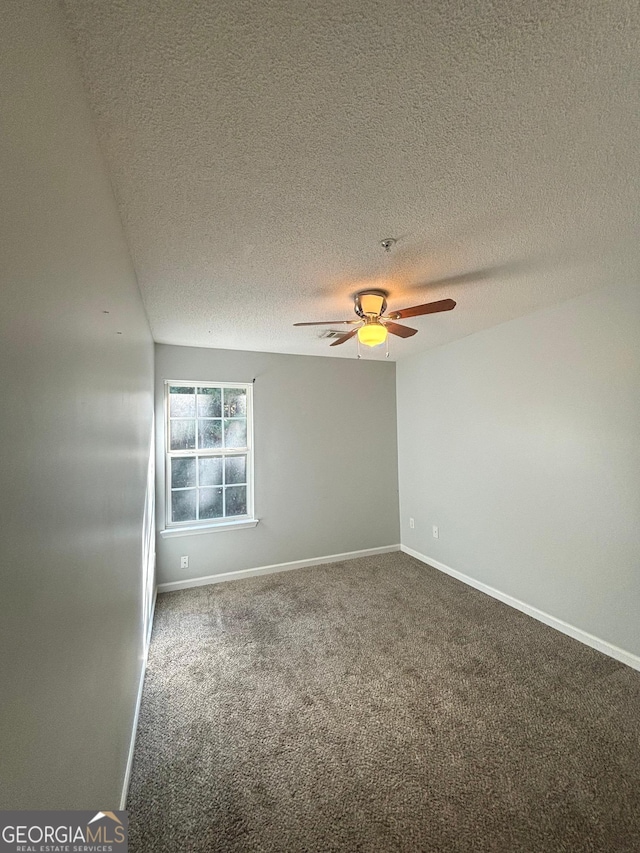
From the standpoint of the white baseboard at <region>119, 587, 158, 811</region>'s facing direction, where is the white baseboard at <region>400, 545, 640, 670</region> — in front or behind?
in front

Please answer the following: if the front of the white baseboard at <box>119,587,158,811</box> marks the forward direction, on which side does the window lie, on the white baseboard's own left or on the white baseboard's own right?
on the white baseboard's own left

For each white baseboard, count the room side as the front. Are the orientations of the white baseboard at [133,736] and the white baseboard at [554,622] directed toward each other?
yes

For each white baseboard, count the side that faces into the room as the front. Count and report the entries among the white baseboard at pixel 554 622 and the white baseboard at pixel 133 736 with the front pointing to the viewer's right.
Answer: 1

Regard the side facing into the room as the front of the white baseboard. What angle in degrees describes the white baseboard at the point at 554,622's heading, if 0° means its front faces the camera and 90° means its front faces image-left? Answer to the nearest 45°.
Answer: approximately 45°

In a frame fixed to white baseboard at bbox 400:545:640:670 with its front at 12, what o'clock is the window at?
The window is roughly at 1 o'clock from the white baseboard.

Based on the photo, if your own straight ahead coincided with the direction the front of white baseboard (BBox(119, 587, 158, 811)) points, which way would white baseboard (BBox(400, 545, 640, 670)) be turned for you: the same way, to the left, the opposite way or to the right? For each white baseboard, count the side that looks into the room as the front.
the opposite way

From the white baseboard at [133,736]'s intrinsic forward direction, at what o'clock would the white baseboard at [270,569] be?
the white baseboard at [270,569] is roughly at 10 o'clock from the white baseboard at [133,736].

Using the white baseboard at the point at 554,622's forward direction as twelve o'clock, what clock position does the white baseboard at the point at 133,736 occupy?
the white baseboard at the point at 133,736 is roughly at 12 o'clock from the white baseboard at the point at 554,622.

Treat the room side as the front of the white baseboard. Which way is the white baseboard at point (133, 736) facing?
to the viewer's right
